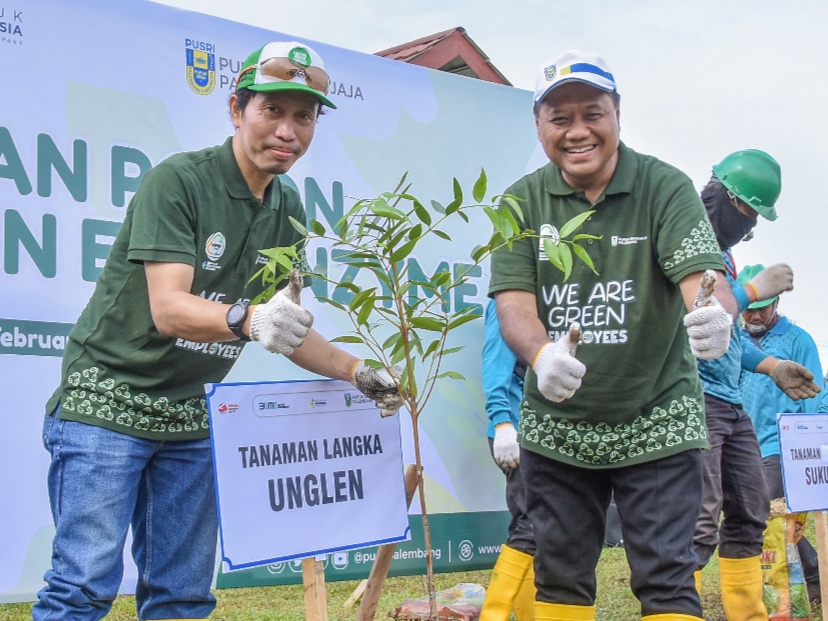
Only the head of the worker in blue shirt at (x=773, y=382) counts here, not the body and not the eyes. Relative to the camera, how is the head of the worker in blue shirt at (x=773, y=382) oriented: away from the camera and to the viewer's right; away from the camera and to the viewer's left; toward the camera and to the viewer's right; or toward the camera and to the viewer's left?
toward the camera and to the viewer's left

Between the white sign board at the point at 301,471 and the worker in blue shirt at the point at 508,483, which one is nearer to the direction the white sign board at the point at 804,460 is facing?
the white sign board

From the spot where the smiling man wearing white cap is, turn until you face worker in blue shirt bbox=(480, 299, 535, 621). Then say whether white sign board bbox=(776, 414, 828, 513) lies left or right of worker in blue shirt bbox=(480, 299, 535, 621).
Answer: right

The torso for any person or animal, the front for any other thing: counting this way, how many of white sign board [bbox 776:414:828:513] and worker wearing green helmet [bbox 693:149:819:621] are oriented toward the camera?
1

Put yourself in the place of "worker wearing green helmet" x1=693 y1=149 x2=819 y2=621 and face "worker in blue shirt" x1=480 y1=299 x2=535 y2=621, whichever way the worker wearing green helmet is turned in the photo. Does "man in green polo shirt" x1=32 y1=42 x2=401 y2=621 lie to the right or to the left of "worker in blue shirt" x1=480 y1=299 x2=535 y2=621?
left

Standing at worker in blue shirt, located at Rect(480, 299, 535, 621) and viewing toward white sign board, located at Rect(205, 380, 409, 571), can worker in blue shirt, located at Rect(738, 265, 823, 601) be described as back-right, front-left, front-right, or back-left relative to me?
back-left

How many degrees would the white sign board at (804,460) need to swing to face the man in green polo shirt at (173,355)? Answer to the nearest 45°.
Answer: approximately 45° to its right

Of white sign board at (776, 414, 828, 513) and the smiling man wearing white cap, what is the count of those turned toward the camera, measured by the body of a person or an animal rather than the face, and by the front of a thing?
2

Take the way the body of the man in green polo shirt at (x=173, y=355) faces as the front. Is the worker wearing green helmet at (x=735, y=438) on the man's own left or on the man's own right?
on the man's own left
